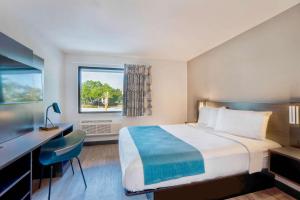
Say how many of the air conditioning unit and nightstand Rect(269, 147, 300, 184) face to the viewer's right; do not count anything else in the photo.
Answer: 0

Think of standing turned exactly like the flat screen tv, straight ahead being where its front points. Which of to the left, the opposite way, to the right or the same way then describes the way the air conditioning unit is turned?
to the right

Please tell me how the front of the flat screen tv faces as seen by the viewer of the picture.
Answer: facing the viewer and to the right of the viewer

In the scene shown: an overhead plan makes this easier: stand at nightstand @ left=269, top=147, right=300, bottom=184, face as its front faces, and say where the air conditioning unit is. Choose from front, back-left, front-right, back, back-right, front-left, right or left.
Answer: front-right

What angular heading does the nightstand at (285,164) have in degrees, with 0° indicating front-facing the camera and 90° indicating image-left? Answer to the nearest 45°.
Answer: approximately 45°

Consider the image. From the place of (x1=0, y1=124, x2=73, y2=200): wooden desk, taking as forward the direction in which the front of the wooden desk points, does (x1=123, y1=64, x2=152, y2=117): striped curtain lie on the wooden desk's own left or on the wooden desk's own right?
on the wooden desk's own left

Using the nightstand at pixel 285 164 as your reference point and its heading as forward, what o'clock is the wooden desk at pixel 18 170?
The wooden desk is roughly at 12 o'clock from the nightstand.

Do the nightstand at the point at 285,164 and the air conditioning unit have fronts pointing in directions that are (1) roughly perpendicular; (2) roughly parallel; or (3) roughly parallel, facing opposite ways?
roughly perpendicular

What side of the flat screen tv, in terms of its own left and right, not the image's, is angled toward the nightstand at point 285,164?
front

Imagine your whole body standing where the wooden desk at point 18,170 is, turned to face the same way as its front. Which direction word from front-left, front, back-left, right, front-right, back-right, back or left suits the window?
left

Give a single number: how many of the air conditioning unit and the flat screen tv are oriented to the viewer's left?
0

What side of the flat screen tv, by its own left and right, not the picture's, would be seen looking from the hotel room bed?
front

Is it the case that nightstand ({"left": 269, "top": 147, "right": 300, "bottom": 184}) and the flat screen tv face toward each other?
yes
